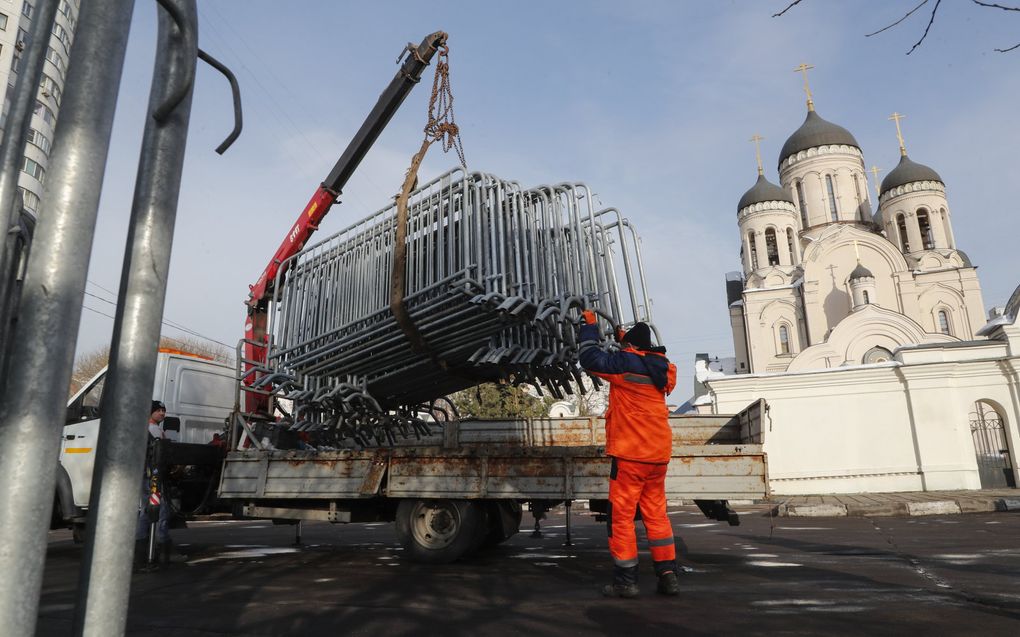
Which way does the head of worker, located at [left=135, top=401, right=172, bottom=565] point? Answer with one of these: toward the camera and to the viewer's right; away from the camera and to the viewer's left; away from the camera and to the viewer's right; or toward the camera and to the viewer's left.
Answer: toward the camera and to the viewer's right

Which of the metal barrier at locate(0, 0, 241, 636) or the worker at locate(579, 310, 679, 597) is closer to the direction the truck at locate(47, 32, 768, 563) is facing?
the metal barrier

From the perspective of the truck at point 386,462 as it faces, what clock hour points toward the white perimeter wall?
The white perimeter wall is roughly at 5 o'clock from the truck.

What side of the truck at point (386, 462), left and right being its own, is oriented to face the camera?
left

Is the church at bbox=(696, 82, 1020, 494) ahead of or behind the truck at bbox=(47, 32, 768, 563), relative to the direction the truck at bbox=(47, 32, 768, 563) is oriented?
behind

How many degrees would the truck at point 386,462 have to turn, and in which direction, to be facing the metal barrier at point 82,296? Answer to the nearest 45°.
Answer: approximately 90° to its left
